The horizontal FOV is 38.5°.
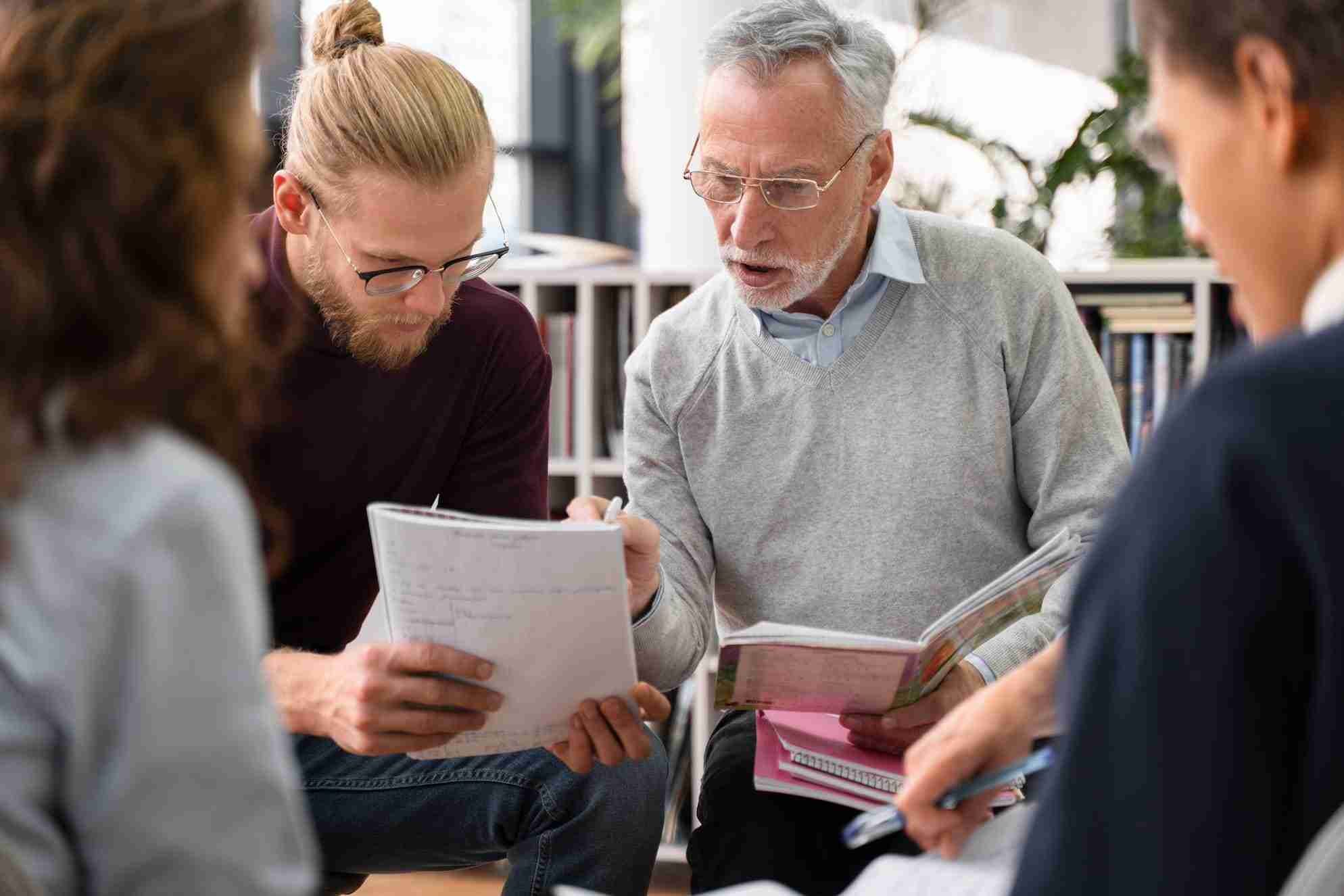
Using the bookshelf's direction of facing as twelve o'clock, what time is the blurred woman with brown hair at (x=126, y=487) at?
The blurred woman with brown hair is roughly at 12 o'clock from the bookshelf.

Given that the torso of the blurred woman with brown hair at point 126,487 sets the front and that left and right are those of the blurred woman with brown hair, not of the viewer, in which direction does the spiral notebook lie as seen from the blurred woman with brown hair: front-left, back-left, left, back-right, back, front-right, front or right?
front

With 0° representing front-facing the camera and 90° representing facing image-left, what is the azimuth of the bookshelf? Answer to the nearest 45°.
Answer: approximately 0°

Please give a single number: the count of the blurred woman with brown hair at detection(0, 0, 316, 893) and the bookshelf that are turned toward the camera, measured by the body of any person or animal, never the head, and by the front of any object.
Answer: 1

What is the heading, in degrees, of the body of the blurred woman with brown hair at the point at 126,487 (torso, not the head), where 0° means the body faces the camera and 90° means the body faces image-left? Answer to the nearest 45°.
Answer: approximately 225°

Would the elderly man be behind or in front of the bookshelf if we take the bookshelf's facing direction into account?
in front

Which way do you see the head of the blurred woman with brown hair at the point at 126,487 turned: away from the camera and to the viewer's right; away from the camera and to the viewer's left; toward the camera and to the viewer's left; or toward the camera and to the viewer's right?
away from the camera and to the viewer's right

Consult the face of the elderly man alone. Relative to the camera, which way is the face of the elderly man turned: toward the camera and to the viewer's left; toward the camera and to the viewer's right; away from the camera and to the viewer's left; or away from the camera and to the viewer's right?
toward the camera and to the viewer's left

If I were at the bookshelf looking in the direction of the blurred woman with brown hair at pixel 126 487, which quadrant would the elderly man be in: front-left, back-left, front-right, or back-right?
front-left

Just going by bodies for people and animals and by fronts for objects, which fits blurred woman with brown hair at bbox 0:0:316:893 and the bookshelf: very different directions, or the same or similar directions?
very different directions
